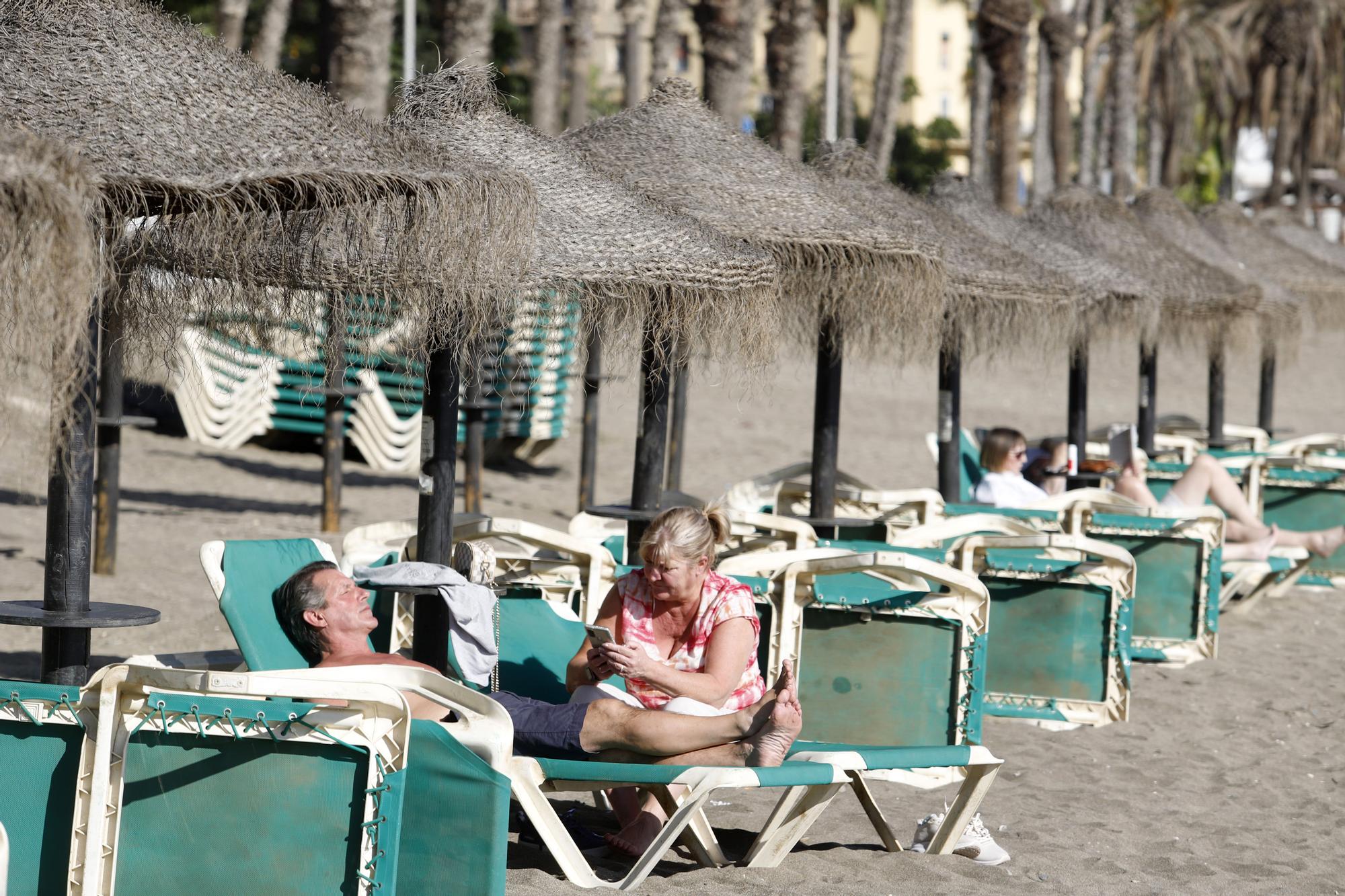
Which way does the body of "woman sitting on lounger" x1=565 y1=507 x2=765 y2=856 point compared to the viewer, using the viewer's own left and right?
facing the viewer and to the left of the viewer

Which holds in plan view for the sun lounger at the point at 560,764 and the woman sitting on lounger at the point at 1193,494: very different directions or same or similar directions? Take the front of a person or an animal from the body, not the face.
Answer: same or similar directions

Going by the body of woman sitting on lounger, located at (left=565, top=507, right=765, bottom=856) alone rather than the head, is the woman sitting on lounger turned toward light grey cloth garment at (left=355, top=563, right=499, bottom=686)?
no

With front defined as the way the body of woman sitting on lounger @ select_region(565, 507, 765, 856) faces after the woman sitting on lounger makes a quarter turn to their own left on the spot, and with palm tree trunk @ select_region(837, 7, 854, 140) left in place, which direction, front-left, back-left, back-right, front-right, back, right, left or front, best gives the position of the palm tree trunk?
back-left

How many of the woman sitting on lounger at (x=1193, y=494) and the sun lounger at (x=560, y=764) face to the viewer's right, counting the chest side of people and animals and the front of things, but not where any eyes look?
2

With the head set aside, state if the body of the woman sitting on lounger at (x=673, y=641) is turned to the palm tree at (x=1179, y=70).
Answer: no

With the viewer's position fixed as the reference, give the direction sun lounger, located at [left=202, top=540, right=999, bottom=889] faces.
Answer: facing to the right of the viewer

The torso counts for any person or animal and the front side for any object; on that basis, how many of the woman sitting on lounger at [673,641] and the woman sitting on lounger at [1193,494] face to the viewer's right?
1

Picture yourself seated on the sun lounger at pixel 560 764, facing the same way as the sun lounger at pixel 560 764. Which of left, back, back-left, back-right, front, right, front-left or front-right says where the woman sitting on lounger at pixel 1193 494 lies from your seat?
front-left

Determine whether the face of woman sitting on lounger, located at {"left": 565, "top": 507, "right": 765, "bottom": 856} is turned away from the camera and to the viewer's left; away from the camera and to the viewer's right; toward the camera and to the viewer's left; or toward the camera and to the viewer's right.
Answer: toward the camera and to the viewer's left

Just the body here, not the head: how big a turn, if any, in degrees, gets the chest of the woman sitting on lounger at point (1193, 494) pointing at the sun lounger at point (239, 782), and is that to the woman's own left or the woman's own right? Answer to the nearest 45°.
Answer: approximately 90° to the woman's own right

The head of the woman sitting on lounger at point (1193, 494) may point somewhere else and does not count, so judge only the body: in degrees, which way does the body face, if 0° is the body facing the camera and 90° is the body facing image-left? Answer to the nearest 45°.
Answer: approximately 270°

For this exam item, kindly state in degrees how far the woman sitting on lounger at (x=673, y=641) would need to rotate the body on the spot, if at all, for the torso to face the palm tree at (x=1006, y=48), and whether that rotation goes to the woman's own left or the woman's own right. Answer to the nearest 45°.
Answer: approximately 135° to the woman's own right

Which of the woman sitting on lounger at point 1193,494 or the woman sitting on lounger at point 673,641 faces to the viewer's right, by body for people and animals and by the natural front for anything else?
the woman sitting on lounger at point 1193,494

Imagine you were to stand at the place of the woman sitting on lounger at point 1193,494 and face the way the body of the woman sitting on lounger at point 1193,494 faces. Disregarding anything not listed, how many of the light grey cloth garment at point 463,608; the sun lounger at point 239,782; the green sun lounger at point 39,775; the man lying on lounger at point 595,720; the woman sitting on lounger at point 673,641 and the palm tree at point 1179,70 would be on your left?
1
